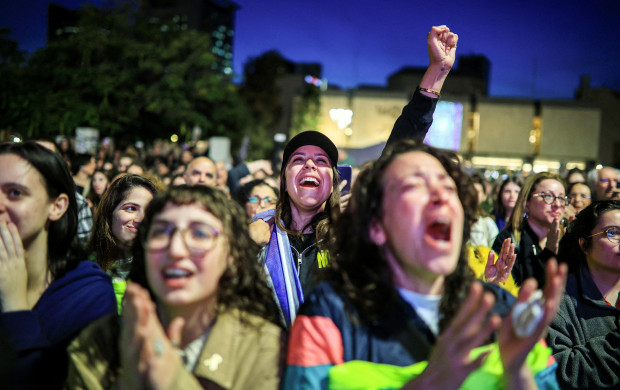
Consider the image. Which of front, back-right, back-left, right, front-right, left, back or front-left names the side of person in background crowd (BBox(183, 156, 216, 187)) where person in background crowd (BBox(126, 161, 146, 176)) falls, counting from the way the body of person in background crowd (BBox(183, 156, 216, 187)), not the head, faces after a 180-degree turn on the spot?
front-left

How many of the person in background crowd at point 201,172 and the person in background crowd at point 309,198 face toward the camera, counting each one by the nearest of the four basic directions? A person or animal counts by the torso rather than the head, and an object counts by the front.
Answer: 2

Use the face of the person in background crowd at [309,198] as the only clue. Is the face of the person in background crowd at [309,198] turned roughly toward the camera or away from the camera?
toward the camera

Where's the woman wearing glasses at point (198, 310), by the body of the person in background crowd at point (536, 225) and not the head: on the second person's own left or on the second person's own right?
on the second person's own right

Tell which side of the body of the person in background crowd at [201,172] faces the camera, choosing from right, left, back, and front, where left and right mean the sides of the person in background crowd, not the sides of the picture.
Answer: front

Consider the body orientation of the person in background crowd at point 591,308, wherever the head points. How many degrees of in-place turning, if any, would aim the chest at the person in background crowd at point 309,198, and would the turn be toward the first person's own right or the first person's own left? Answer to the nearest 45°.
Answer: approximately 90° to the first person's own right

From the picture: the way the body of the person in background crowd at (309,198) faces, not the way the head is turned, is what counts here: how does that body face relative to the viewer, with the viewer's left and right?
facing the viewer

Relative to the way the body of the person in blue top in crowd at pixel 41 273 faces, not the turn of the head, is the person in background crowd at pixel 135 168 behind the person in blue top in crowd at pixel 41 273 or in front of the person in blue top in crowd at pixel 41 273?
behind

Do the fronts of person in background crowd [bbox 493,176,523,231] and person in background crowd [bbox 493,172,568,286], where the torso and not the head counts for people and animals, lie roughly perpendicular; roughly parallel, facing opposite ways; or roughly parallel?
roughly parallel

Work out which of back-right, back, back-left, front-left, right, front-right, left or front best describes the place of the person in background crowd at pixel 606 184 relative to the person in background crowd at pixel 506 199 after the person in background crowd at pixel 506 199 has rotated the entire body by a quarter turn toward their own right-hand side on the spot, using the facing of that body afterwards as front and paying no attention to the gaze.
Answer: back
